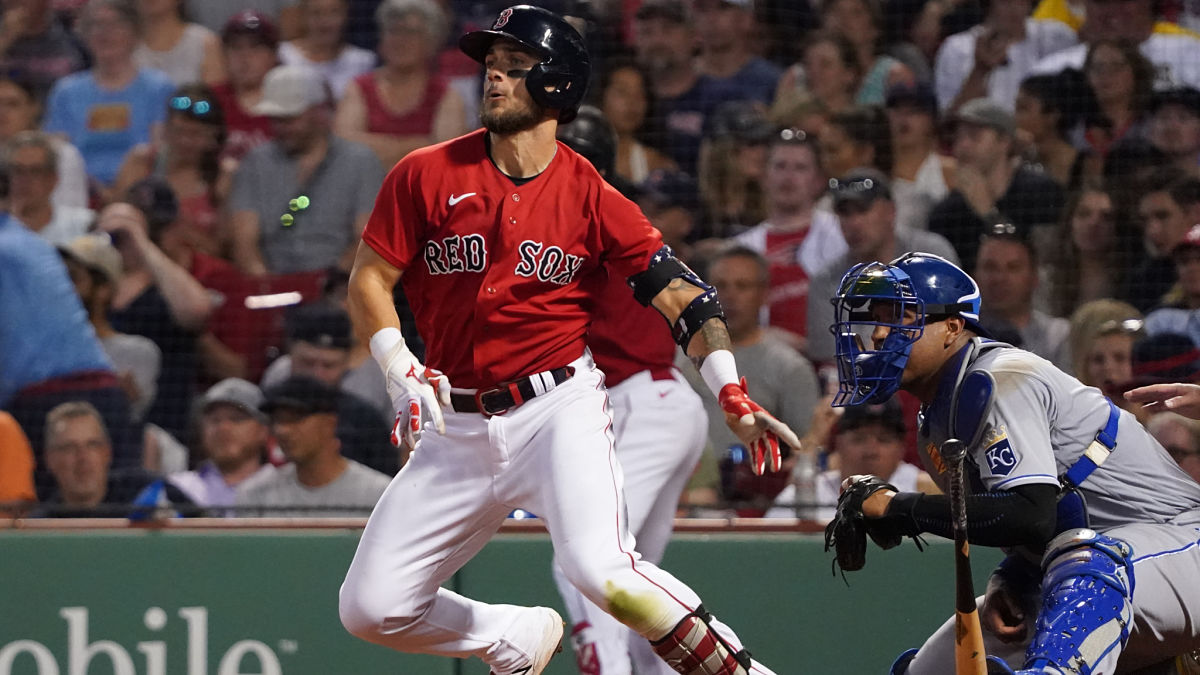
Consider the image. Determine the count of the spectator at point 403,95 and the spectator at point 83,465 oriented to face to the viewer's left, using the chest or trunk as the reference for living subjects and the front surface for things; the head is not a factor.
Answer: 0

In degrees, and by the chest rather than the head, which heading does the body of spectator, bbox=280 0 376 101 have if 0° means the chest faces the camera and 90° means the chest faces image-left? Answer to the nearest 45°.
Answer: approximately 0°

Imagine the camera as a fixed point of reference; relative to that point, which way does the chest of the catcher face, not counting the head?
to the viewer's left

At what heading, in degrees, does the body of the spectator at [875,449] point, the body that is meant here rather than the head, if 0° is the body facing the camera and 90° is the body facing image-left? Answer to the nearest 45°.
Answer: approximately 0°

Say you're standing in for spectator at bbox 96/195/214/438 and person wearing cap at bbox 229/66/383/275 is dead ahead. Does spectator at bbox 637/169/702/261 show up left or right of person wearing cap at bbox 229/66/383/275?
right

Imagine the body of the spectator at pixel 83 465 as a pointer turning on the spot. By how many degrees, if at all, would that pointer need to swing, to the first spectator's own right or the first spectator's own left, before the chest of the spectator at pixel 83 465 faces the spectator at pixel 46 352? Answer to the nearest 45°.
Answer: approximately 180°

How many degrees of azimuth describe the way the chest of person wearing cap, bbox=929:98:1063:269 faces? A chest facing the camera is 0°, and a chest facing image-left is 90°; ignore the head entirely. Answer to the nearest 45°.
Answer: approximately 45°
